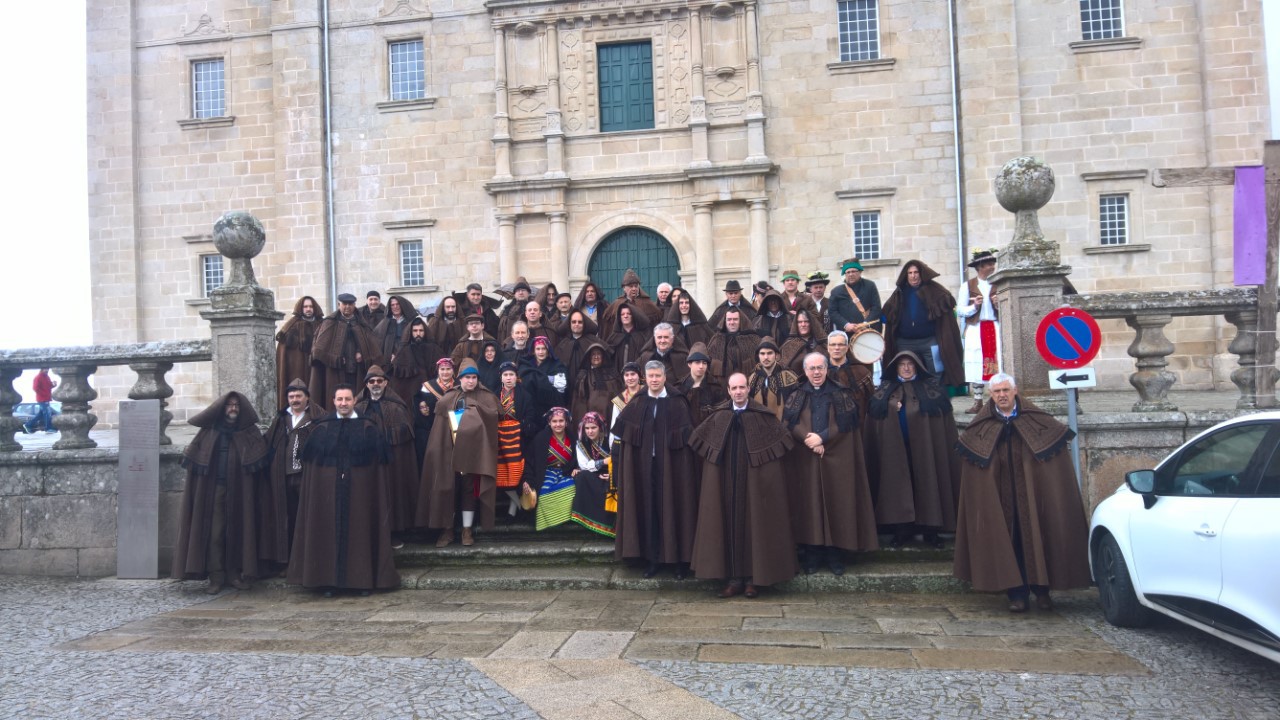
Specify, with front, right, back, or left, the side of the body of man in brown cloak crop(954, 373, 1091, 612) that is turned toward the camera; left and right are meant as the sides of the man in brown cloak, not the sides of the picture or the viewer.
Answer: front

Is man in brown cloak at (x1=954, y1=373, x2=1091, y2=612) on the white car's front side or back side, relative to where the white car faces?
on the front side

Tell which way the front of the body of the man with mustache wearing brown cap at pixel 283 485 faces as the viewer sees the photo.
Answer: toward the camera

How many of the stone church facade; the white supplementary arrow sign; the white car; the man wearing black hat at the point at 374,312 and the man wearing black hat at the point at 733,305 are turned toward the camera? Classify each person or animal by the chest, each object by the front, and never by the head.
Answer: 4

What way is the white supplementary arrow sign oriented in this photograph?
toward the camera

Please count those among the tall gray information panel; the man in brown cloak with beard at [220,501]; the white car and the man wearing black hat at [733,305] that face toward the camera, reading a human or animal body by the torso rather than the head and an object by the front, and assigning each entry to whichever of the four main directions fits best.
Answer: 3

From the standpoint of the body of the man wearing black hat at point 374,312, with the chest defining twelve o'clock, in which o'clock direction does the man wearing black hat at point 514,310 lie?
the man wearing black hat at point 514,310 is roughly at 10 o'clock from the man wearing black hat at point 374,312.
